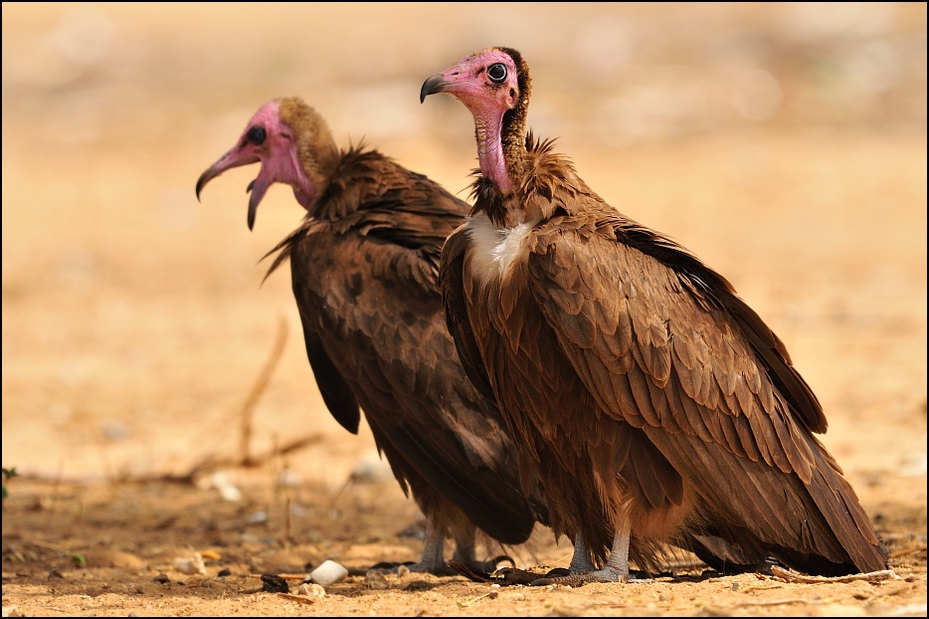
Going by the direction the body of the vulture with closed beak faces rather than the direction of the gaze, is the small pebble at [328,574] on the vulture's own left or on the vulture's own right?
on the vulture's own right

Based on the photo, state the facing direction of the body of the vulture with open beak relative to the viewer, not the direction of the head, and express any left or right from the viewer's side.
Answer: facing to the left of the viewer

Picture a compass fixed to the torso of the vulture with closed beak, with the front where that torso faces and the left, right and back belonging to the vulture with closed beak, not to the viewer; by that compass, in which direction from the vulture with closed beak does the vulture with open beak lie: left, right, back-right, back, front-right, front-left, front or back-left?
right

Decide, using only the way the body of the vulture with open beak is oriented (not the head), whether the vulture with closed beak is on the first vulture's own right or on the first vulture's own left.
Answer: on the first vulture's own left

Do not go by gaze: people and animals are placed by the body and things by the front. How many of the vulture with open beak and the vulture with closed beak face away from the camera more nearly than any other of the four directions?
0

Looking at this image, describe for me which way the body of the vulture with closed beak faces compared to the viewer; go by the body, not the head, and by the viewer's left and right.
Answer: facing the viewer and to the left of the viewer
